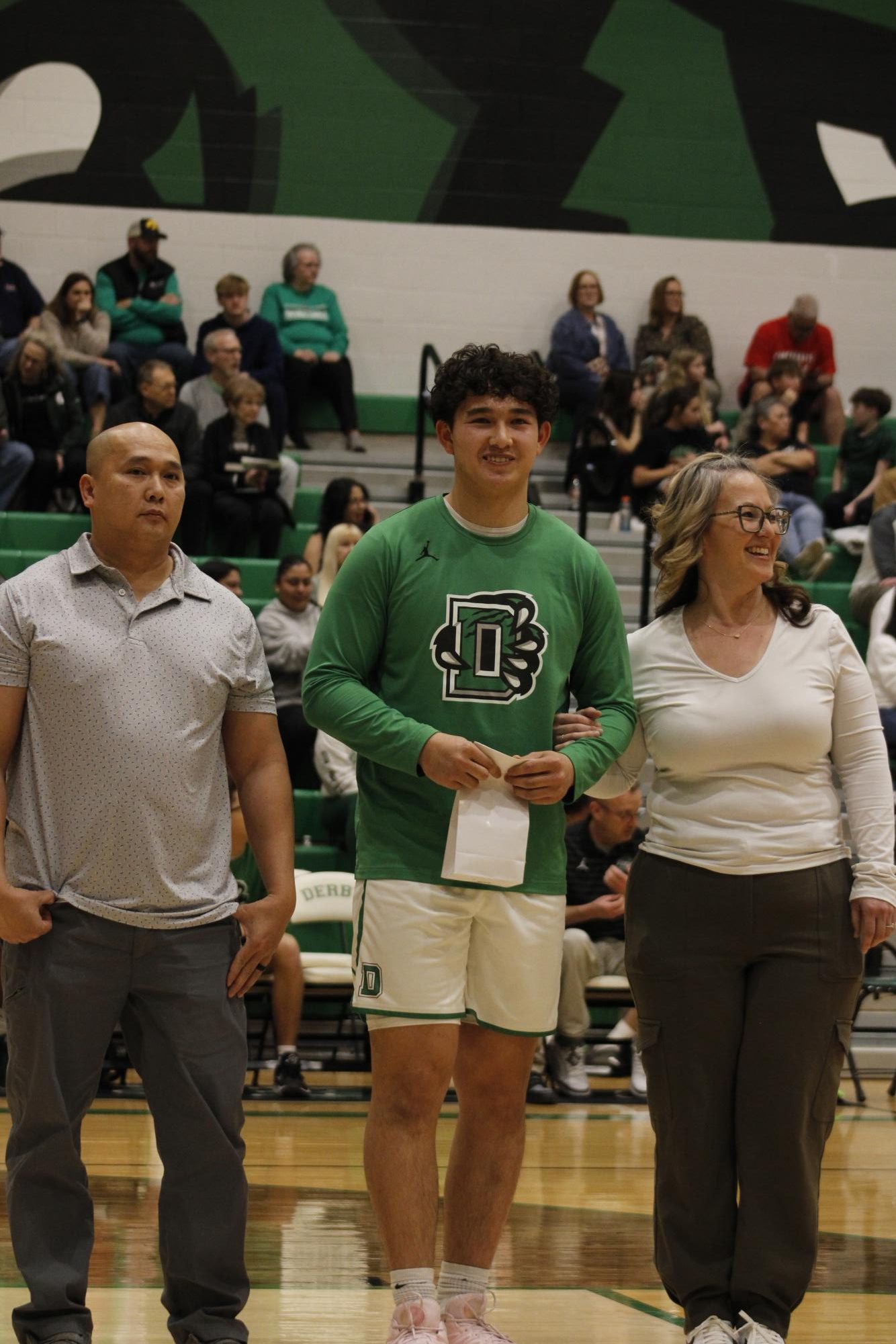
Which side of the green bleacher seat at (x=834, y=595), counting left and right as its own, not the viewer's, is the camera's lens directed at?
front

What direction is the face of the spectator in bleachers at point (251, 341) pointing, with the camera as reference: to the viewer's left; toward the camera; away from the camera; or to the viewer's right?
toward the camera

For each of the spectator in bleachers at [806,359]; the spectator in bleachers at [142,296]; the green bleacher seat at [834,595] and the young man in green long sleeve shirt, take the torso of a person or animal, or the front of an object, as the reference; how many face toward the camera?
4

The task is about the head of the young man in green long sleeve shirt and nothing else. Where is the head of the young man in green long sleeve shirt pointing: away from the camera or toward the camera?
toward the camera

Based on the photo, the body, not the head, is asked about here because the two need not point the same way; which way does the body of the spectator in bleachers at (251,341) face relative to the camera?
toward the camera

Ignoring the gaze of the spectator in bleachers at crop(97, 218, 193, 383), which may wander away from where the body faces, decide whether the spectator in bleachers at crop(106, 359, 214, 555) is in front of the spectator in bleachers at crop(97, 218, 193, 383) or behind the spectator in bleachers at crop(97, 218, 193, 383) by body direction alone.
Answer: in front

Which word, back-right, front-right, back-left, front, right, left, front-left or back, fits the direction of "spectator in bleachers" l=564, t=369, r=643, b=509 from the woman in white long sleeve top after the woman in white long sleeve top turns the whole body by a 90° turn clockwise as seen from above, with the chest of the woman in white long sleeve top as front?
right

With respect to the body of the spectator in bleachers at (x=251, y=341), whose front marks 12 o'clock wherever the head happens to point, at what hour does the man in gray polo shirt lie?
The man in gray polo shirt is roughly at 12 o'clock from the spectator in bleachers.

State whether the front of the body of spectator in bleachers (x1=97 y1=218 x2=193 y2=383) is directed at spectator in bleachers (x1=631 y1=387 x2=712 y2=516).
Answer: no

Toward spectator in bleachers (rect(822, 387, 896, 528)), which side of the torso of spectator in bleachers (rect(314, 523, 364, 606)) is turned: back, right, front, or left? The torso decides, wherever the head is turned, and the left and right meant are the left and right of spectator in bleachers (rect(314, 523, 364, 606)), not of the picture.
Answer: left

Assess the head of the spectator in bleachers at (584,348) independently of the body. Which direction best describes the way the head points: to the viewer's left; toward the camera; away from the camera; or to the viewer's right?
toward the camera

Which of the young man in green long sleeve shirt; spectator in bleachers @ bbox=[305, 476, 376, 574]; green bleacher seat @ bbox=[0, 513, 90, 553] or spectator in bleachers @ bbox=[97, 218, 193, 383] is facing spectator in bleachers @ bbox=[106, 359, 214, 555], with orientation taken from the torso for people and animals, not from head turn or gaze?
spectator in bleachers @ bbox=[97, 218, 193, 383]

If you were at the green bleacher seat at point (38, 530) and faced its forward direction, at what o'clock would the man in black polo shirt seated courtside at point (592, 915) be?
The man in black polo shirt seated courtside is roughly at 11 o'clock from the green bleacher seat.

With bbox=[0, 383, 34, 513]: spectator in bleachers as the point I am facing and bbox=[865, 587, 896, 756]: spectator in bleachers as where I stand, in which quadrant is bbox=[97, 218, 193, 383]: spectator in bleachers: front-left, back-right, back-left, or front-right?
front-right

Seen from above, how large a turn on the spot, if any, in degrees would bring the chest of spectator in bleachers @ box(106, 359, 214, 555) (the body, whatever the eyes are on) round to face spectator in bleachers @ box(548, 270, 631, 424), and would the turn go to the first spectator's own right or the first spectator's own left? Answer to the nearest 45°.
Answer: approximately 90° to the first spectator's own left

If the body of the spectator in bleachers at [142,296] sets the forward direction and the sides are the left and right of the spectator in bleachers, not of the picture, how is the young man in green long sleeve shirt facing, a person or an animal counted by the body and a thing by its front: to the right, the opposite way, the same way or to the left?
the same way

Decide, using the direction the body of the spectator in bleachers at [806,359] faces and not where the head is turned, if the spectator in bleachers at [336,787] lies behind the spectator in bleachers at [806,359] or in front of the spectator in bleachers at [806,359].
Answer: in front

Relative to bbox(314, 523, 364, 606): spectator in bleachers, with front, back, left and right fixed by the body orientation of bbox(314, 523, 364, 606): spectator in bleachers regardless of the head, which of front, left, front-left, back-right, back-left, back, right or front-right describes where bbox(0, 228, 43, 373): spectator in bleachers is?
back

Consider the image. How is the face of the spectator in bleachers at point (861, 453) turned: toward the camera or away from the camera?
toward the camera

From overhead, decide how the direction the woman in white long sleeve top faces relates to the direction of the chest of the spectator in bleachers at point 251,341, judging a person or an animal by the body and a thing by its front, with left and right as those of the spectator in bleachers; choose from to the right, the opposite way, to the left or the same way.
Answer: the same way

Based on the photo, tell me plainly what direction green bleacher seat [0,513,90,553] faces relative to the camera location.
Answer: facing the viewer

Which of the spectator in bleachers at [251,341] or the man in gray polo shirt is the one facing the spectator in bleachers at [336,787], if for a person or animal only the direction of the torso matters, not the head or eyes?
the spectator in bleachers at [251,341]

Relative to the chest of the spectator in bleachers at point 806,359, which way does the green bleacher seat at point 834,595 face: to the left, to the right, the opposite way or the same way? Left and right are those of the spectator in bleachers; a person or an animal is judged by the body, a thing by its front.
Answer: the same way
